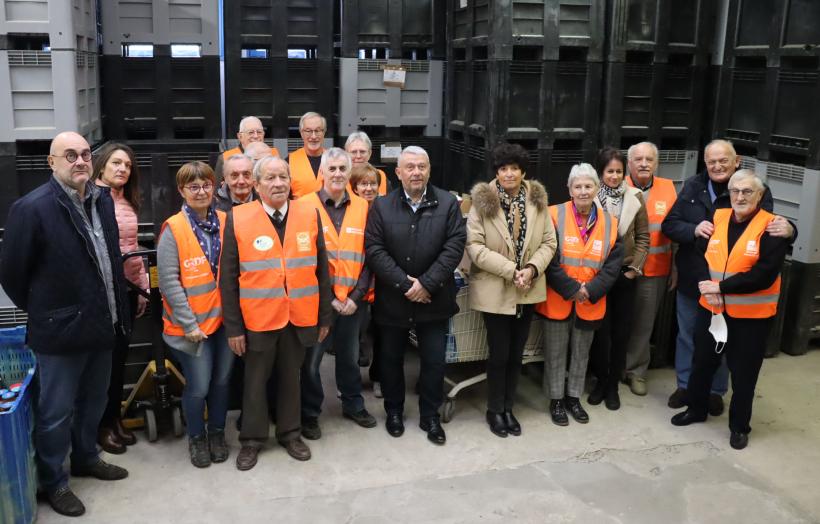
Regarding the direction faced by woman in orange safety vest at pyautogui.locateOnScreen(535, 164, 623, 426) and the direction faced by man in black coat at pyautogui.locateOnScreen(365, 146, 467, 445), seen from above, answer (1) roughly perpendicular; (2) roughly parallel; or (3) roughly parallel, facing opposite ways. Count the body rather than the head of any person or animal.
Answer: roughly parallel

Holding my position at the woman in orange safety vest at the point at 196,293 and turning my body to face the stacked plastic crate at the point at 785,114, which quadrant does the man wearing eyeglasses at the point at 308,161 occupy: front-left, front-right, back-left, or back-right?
front-left

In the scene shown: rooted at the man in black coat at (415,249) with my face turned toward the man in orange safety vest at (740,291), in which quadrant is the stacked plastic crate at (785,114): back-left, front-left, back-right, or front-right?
front-left

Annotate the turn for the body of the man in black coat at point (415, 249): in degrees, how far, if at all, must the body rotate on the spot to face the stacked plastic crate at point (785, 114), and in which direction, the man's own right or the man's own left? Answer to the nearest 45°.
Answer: approximately 135° to the man's own left

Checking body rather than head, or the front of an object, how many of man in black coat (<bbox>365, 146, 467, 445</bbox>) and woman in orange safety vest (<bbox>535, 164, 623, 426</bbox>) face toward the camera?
2

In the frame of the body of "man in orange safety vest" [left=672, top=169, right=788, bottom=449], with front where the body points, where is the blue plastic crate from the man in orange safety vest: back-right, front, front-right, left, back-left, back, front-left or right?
front

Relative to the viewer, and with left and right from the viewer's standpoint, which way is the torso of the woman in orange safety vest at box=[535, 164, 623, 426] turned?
facing the viewer

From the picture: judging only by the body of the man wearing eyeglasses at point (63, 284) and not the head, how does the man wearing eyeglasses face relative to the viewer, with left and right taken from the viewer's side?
facing the viewer and to the right of the viewer

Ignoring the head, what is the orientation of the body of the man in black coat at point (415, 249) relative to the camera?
toward the camera

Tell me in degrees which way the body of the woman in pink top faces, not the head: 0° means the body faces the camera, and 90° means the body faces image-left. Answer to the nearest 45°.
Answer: approximately 315°

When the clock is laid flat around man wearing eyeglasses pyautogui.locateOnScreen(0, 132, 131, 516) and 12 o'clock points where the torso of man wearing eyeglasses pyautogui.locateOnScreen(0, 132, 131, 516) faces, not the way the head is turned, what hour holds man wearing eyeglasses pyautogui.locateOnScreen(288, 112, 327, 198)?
man wearing eyeglasses pyautogui.locateOnScreen(288, 112, 327, 198) is roughly at 9 o'clock from man wearing eyeglasses pyautogui.locateOnScreen(0, 132, 131, 516).

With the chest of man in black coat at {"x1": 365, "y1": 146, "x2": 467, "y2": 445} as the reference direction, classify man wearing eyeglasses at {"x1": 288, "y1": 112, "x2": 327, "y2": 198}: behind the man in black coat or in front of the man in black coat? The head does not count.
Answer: behind

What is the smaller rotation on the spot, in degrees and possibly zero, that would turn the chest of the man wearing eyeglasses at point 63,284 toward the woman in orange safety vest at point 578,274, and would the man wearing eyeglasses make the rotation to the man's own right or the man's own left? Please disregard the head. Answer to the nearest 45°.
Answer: approximately 45° to the man's own left

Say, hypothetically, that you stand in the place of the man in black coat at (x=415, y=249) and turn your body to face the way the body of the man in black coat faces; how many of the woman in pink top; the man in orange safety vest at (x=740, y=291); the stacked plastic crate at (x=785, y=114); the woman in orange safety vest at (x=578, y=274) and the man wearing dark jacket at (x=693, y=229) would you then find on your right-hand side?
1

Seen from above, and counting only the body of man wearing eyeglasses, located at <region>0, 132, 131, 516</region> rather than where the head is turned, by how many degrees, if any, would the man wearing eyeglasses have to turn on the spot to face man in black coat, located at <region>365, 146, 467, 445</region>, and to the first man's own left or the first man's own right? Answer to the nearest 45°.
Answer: approximately 45° to the first man's own left

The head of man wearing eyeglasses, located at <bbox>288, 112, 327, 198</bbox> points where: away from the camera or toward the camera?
toward the camera

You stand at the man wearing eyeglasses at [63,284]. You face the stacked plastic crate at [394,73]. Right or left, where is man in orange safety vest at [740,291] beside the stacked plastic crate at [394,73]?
right

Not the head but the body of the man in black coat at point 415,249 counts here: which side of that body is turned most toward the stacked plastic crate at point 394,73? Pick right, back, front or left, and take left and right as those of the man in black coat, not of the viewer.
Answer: back
